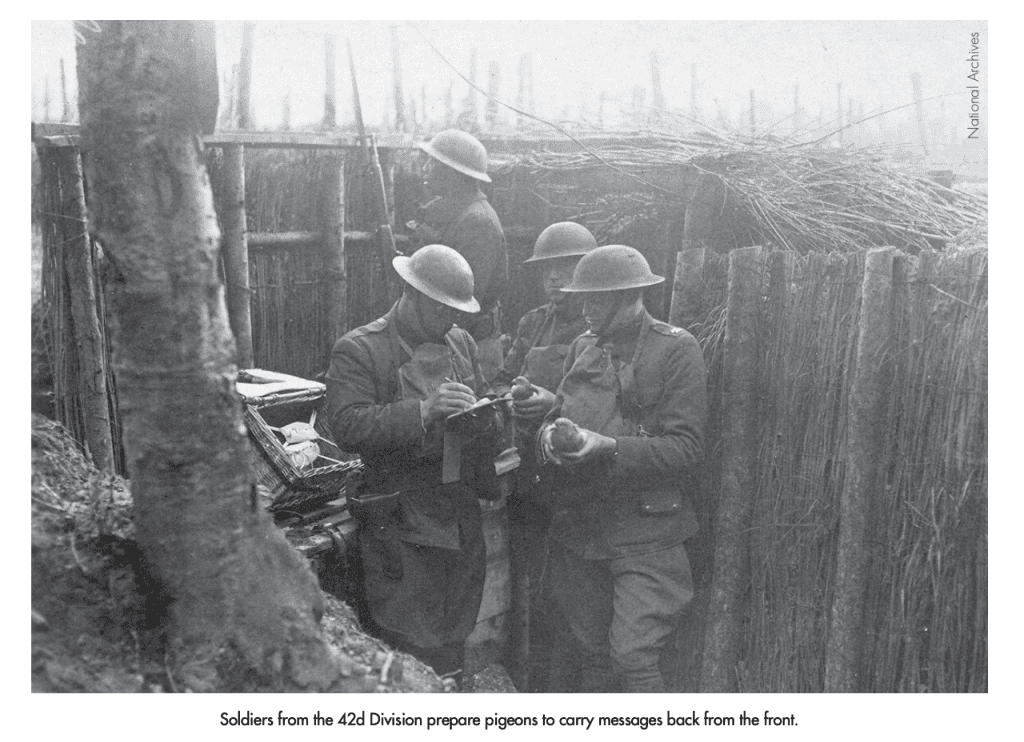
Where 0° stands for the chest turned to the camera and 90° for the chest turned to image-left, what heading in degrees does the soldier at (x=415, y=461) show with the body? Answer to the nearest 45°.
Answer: approximately 315°

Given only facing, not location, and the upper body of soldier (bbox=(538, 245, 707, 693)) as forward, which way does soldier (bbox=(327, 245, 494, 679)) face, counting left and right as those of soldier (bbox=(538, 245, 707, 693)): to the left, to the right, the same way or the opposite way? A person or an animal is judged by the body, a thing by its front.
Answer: to the left

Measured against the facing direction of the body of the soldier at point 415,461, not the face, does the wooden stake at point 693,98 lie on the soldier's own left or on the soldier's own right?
on the soldier's own left

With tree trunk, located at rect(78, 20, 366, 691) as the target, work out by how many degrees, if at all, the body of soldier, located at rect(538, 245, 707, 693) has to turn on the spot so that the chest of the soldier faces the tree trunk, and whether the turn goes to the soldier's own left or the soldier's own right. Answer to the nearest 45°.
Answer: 0° — they already face it

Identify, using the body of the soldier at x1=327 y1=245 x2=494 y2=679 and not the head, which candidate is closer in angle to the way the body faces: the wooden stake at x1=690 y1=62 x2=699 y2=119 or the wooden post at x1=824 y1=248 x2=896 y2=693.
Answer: the wooden post

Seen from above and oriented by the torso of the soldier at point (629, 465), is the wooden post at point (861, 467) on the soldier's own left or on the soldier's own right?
on the soldier's own left

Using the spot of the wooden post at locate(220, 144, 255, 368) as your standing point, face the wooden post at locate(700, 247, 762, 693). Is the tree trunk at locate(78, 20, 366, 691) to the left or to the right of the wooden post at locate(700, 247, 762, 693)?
right

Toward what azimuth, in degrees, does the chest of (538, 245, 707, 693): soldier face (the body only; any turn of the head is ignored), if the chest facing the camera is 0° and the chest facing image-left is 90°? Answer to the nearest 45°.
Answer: approximately 45°
